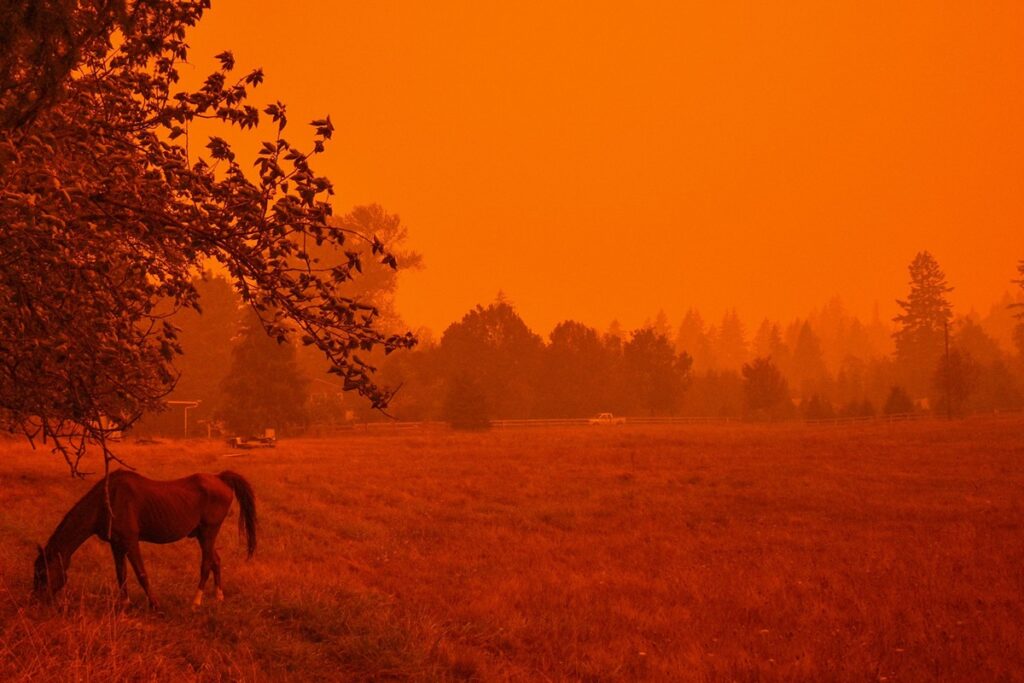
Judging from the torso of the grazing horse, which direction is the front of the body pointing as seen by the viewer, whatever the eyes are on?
to the viewer's left
